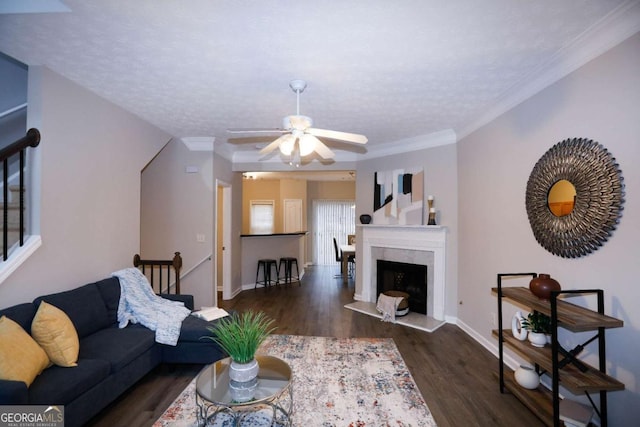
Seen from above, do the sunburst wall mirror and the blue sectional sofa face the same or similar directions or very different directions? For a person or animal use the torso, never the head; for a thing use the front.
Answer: very different directions

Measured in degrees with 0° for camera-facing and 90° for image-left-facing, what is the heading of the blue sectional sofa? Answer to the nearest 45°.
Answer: approximately 315°

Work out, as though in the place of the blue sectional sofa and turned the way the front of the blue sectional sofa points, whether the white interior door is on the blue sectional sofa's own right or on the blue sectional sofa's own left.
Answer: on the blue sectional sofa's own left

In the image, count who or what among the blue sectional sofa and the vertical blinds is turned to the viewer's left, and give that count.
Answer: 0

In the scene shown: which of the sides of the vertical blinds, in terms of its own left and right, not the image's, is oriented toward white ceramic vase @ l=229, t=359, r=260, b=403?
front

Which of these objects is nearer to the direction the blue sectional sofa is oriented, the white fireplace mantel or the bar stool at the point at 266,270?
the white fireplace mantel

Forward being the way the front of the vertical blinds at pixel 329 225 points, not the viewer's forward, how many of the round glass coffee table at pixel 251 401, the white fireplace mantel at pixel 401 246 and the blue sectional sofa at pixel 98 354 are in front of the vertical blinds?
3

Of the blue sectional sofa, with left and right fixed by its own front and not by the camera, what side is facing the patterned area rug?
front

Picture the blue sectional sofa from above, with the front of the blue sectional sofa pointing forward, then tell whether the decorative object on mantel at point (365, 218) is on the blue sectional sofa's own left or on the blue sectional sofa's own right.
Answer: on the blue sectional sofa's own left

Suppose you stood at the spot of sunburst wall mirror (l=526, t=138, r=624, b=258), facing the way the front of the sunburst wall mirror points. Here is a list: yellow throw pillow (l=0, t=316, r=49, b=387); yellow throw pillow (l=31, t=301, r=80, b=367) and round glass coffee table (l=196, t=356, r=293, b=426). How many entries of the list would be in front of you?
3

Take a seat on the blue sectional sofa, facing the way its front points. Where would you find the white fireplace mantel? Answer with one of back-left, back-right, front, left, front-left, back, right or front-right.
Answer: front-left

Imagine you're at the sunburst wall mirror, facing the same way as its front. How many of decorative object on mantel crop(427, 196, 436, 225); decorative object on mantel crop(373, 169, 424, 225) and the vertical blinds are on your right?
3

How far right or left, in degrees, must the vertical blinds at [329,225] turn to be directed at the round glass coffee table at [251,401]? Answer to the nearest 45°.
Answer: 0° — it already faces it

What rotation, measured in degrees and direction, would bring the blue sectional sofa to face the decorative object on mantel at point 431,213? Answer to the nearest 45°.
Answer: approximately 45° to its left

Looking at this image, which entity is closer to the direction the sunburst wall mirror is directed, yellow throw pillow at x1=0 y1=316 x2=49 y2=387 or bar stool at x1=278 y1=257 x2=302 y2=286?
the yellow throw pillow

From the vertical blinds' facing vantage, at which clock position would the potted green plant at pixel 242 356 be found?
The potted green plant is roughly at 12 o'clock from the vertical blinds.

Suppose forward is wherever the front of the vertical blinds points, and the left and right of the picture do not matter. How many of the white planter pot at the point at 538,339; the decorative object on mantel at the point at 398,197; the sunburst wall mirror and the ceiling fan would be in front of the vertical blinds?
4

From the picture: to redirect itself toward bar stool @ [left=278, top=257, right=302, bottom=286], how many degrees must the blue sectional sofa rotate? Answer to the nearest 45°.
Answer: approximately 90° to its left
